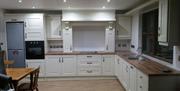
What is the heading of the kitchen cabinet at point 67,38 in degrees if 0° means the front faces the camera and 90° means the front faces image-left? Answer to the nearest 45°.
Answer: approximately 0°

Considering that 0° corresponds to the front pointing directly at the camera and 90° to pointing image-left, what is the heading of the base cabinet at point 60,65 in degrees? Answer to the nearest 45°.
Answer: approximately 0°

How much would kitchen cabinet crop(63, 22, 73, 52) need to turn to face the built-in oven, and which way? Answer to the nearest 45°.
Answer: approximately 90° to its right

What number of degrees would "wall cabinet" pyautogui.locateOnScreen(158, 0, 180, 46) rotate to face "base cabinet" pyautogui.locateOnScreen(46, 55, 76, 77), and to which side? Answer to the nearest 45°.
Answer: approximately 90° to its right

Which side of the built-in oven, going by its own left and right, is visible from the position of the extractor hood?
left

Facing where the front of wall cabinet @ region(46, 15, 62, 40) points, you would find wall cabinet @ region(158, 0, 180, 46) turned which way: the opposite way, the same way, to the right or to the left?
to the right

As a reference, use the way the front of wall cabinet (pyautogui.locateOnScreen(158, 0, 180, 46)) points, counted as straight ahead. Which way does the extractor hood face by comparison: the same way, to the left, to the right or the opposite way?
to the left

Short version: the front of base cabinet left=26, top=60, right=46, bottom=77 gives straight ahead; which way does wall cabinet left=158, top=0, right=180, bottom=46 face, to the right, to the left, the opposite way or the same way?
to the right
